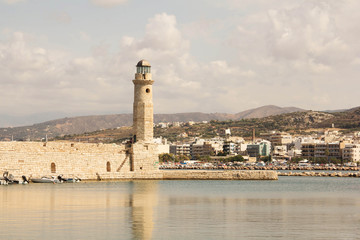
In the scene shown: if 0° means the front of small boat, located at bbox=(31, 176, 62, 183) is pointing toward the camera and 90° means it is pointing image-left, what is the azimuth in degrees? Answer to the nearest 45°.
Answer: approximately 90°

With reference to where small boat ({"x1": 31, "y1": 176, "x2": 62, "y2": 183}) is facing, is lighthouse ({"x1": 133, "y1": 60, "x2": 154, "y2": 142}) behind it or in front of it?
behind
